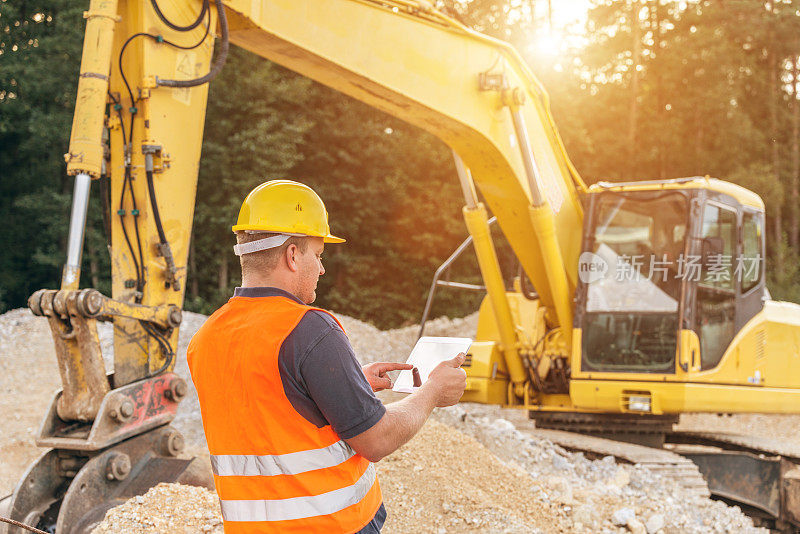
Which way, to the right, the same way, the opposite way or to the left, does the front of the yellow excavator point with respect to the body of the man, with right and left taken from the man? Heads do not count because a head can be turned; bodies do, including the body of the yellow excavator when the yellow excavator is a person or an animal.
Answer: the opposite way

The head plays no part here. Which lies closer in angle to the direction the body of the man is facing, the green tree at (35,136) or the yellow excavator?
the yellow excavator

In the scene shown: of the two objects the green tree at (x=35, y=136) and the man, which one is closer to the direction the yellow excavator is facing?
the man

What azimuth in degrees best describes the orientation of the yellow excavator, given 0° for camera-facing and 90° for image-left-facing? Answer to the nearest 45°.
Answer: approximately 45°

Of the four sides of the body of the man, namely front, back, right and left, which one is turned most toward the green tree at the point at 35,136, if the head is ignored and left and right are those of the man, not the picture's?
left

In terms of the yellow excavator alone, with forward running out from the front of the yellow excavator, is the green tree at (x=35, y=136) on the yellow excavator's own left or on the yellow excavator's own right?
on the yellow excavator's own right

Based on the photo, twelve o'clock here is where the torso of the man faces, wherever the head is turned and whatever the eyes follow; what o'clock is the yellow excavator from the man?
The yellow excavator is roughly at 11 o'clock from the man.

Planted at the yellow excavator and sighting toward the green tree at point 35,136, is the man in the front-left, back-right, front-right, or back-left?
back-left

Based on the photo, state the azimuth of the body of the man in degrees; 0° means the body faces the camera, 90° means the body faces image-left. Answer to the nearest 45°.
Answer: approximately 225°

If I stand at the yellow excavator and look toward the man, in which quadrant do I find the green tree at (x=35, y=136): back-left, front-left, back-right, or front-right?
back-right

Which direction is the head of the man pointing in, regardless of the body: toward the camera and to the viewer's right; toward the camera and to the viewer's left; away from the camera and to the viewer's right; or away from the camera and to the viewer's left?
away from the camera and to the viewer's right

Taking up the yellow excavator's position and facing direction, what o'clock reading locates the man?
The man is roughly at 11 o'clock from the yellow excavator.
